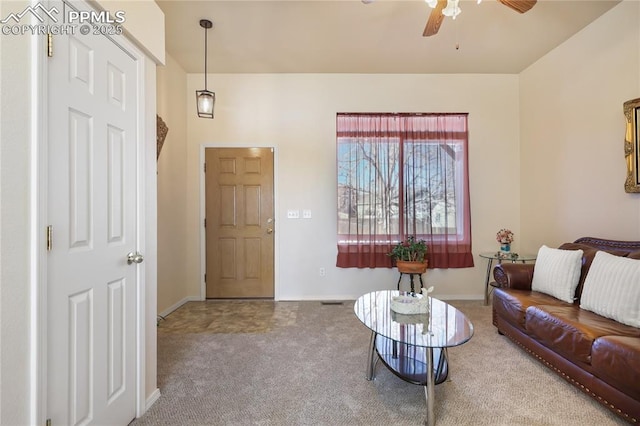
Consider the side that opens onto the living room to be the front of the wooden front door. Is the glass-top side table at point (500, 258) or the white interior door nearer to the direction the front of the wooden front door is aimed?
the white interior door

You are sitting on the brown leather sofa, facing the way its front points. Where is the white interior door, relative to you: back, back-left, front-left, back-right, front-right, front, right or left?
front

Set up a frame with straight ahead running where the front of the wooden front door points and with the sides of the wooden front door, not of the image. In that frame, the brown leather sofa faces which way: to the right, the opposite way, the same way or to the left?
to the right

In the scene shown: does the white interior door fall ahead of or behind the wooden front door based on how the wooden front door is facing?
ahead

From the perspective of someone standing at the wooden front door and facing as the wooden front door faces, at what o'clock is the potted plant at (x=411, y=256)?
The potted plant is roughly at 10 o'clock from the wooden front door.

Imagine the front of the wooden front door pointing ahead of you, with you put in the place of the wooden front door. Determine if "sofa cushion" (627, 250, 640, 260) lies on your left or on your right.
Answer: on your left

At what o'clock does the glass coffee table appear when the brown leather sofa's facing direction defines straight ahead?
The glass coffee table is roughly at 12 o'clock from the brown leather sofa.

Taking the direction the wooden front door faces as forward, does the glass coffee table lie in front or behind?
in front

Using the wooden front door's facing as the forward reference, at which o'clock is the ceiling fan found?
The ceiling fan is roughly at 11 o'clock from the wooden front door.

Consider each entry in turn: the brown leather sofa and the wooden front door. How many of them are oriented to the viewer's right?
0

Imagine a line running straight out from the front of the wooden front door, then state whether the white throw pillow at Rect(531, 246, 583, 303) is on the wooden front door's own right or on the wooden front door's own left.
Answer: on the wooden front door's own left

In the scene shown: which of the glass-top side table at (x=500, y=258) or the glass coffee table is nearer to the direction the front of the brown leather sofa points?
the glass coffee table

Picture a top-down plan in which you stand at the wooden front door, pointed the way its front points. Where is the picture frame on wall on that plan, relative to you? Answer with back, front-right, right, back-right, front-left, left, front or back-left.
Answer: front-left

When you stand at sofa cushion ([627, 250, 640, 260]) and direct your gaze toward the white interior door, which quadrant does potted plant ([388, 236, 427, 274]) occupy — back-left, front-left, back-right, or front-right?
front-right

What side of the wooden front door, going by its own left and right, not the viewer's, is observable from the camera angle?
front
